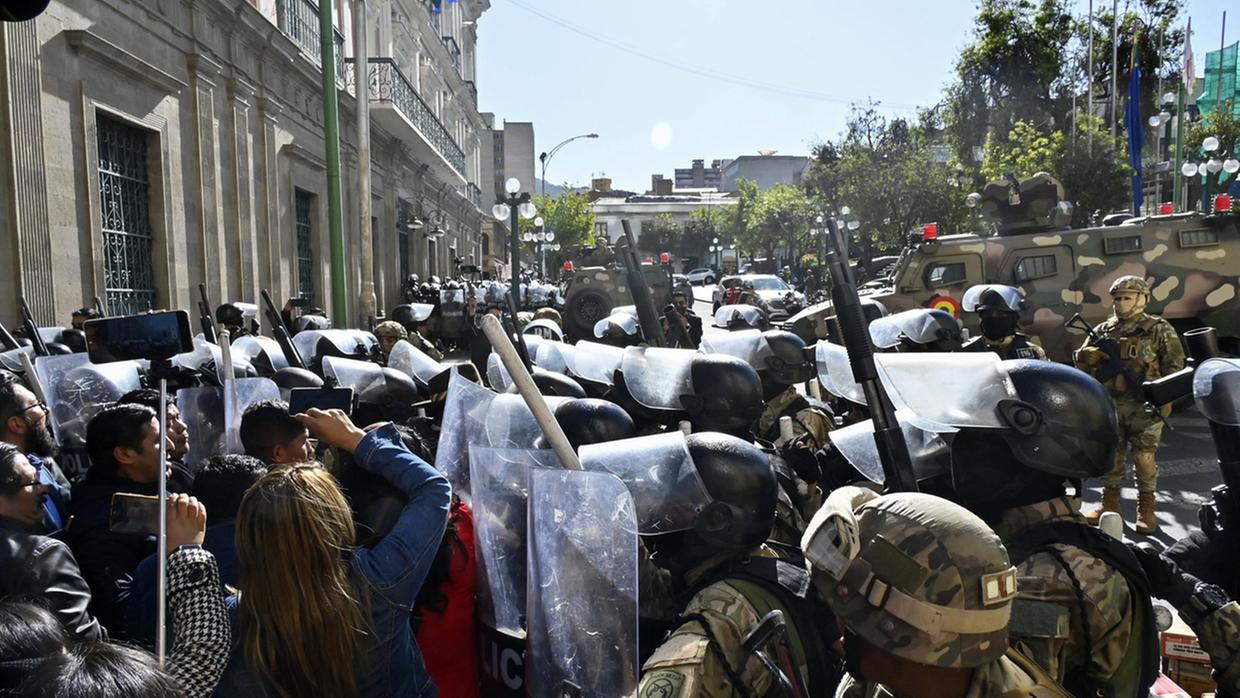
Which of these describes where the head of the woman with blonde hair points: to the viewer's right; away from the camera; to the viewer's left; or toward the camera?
away from the camera

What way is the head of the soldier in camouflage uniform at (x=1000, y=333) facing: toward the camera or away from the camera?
toward the camera

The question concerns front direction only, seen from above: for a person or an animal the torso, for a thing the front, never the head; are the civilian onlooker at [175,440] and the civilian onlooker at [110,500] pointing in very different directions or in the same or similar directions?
same or similar directions

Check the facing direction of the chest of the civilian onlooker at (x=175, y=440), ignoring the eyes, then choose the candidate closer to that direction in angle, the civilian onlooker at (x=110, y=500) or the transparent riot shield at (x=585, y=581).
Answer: the transparent riot shield

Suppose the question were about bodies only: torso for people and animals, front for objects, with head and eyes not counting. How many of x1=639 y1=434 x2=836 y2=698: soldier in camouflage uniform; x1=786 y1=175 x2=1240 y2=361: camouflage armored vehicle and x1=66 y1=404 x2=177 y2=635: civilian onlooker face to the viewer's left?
2

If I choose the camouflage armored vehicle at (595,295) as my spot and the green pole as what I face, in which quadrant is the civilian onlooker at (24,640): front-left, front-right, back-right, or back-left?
front-left

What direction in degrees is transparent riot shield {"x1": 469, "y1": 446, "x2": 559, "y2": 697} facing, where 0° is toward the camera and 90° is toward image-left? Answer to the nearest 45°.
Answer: approximately 45°

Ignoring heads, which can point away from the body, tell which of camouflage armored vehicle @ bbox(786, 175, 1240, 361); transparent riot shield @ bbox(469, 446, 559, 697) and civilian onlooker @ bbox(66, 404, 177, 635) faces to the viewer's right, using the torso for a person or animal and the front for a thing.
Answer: the civilian onlooker

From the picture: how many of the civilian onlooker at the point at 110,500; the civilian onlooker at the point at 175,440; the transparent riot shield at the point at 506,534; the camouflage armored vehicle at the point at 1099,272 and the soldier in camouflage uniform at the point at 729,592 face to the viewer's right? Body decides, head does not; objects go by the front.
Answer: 2

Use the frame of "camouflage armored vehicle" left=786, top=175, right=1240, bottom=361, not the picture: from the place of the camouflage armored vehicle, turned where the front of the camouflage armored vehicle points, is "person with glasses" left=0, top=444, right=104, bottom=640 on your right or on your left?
on your left

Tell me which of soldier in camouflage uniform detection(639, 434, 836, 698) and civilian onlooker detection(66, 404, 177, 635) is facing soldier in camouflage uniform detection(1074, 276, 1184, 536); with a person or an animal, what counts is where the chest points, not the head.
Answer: the civilian onlooker

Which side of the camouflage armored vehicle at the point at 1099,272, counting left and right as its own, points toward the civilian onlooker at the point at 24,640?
left

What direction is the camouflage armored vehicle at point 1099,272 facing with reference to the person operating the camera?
facing to the left of the viewer

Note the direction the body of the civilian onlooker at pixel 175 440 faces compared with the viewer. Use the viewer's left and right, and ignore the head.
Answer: facing to the right of the viewer

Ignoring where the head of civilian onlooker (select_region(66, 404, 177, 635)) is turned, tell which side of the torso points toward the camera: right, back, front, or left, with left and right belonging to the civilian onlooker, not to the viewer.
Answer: right
